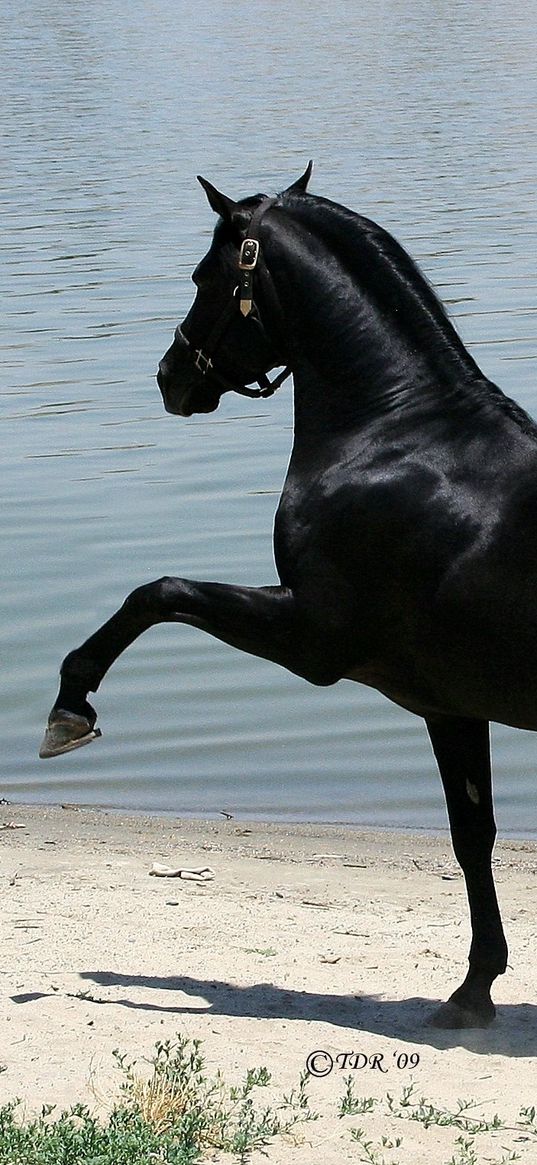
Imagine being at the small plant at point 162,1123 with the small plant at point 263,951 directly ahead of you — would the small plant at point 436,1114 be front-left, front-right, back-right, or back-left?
front-right

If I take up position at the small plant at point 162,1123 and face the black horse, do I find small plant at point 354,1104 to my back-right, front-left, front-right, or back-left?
front-right

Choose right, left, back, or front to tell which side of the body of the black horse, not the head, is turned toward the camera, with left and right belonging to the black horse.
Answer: left

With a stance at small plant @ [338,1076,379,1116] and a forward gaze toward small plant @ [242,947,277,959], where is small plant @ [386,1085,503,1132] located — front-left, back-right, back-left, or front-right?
back-right
